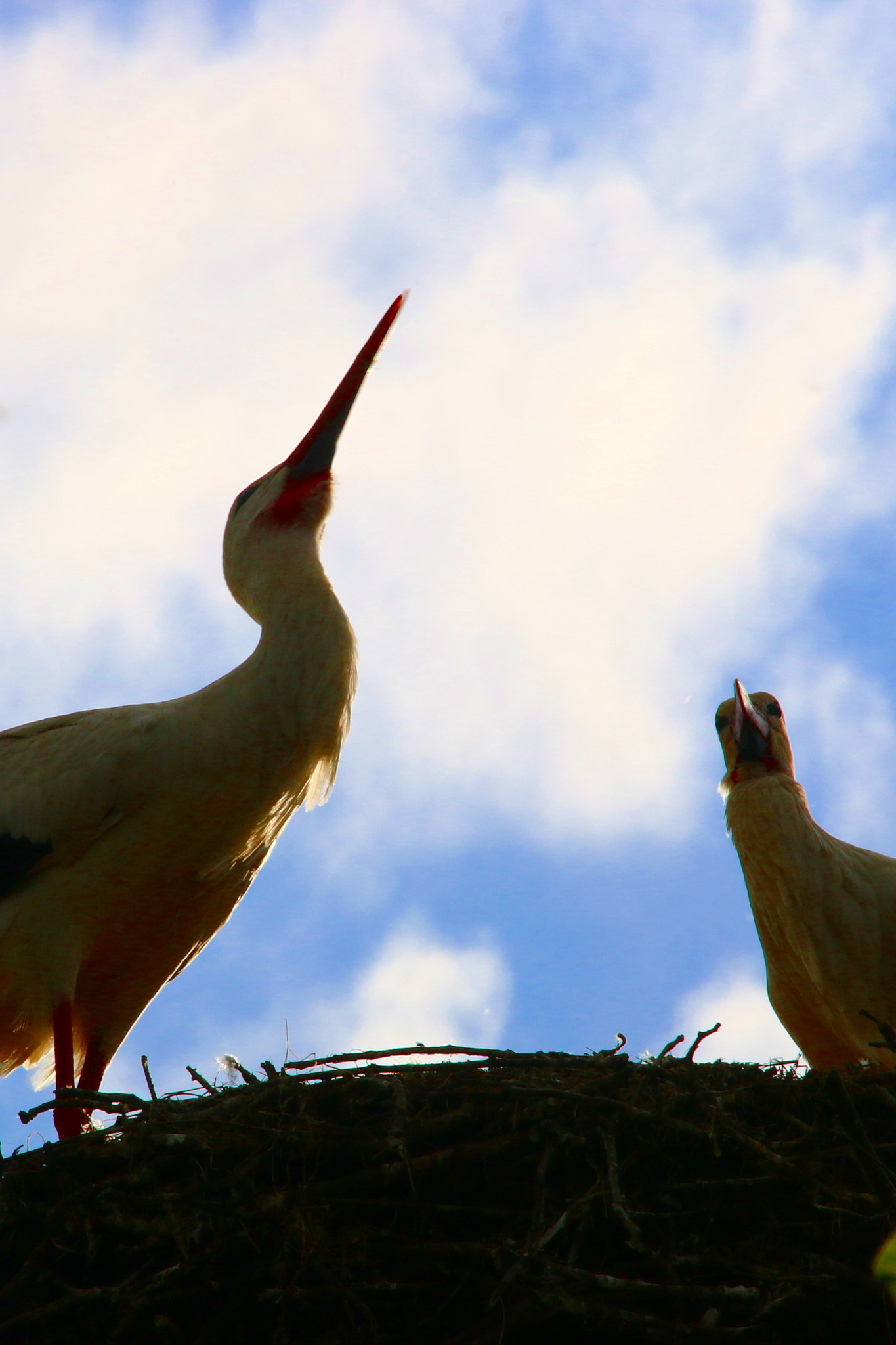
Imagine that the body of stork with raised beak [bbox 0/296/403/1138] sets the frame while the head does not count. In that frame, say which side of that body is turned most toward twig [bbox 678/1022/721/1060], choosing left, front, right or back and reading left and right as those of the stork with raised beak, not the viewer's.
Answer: front

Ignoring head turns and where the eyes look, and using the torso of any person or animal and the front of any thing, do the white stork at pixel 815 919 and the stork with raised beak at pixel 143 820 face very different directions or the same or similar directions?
very different directions

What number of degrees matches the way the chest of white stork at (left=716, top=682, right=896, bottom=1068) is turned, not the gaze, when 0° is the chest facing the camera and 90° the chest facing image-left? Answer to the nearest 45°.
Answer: approximately 45°

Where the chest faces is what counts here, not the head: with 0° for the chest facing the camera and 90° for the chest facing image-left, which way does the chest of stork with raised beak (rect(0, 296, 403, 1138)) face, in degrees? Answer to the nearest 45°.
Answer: approximately 270°

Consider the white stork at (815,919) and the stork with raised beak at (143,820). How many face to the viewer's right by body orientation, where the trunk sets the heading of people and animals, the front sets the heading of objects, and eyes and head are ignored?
1
